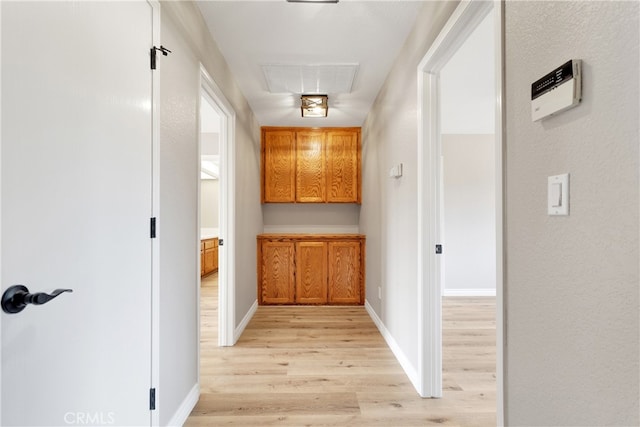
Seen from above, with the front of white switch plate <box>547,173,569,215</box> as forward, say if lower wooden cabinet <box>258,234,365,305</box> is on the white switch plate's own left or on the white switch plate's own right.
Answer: on the white switch plate's own right

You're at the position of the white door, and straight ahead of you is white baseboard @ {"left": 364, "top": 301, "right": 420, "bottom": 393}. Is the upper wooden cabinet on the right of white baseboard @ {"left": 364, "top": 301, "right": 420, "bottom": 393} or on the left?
left

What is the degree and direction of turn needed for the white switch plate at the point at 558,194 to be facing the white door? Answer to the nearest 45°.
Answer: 0° — it already faces it

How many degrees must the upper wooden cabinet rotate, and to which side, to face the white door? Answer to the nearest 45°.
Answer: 0° — it already faces it

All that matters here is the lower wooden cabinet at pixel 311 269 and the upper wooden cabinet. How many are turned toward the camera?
2

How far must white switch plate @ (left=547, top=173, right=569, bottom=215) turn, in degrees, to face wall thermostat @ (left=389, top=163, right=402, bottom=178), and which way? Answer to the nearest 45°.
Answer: approximately 90° to its right

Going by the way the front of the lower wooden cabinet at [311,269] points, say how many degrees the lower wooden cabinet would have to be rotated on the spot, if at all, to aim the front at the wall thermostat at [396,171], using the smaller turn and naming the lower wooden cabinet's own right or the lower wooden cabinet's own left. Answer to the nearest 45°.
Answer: approximately 45° to the lower wooden cabinet's own left

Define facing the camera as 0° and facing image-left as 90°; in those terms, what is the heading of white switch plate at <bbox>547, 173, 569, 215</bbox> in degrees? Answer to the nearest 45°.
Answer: approximately 45°

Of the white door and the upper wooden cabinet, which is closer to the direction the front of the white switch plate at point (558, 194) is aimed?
the white door

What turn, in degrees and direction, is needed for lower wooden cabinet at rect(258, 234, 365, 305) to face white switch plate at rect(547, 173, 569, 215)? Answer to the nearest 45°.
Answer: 0° — it already faces it

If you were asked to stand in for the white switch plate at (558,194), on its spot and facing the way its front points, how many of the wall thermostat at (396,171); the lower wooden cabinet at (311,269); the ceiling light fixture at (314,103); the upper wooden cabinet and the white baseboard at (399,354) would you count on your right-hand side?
5

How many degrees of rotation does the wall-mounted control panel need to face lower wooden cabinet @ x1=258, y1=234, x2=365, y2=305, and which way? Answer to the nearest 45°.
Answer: approximately 90° to its right

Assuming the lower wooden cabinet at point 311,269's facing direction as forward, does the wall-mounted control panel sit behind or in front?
in front

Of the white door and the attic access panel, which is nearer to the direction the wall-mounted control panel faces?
the white door
